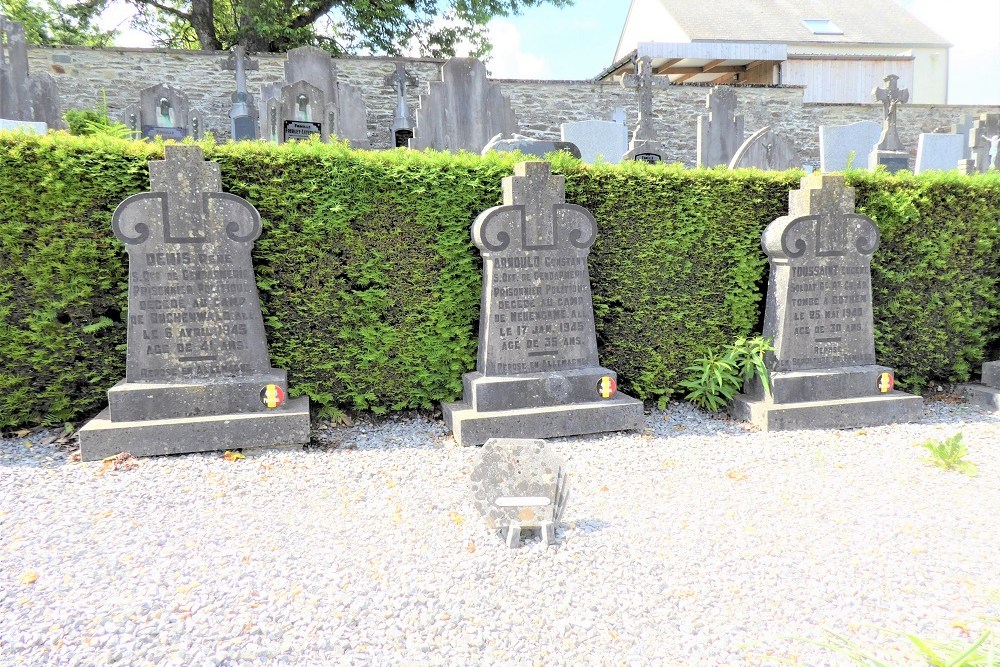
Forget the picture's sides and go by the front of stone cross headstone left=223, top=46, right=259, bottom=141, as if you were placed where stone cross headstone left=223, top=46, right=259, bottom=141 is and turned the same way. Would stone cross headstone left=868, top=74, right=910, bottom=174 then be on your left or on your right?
on your left

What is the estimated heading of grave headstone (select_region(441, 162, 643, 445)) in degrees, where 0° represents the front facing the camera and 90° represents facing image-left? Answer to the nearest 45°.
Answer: approximately 0°

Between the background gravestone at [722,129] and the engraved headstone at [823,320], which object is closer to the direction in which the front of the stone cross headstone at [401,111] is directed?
the engraved headstone

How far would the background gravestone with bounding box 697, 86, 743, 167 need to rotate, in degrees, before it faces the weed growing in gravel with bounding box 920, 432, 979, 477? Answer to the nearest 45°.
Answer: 0° — it already faces it

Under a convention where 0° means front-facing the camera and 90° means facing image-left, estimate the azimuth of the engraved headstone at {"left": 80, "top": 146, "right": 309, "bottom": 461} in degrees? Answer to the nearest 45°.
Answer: approximately 0°
